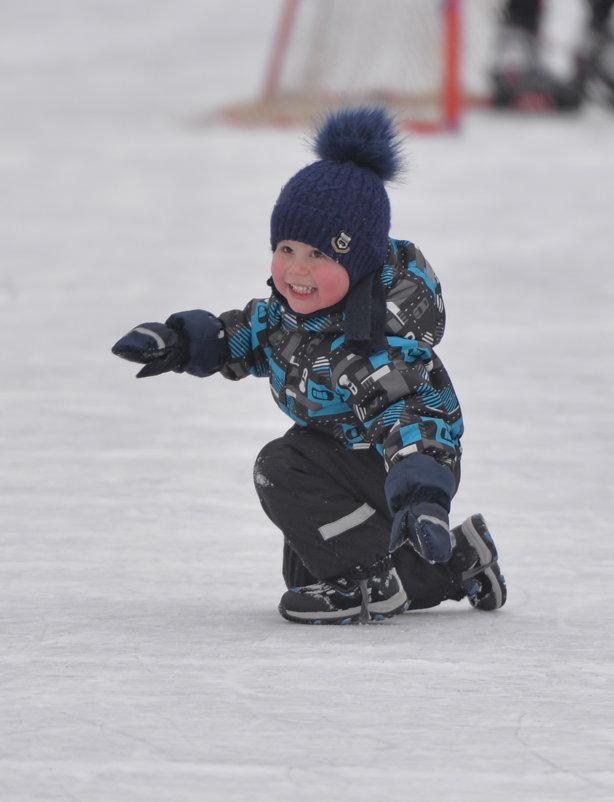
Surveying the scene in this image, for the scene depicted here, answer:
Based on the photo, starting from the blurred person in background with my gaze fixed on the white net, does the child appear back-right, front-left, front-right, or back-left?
front-left

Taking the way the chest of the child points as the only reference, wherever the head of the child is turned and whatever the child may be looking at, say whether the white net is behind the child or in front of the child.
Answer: behind

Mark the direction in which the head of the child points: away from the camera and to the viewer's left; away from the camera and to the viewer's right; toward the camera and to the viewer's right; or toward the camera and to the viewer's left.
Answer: toward the camera and to the viewer's left

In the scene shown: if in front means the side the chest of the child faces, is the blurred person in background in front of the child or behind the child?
behind

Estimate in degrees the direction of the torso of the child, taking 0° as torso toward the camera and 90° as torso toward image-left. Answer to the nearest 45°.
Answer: approximately 45°
